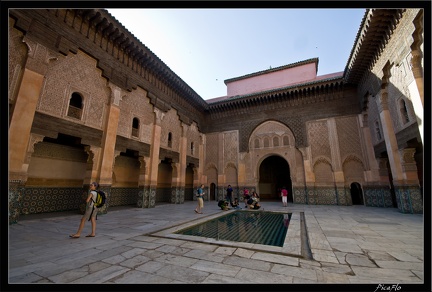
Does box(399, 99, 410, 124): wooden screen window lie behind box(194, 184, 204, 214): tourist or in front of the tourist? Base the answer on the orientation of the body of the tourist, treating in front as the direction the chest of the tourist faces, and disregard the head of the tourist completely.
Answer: in front

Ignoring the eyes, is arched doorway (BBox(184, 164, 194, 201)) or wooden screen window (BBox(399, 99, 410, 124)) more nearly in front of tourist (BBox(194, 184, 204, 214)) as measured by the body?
the wooden screen window

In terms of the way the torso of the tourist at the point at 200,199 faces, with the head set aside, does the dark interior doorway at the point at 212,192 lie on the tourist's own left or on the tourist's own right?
on the tourist's own left

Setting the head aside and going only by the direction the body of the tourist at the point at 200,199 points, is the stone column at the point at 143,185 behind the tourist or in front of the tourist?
behind

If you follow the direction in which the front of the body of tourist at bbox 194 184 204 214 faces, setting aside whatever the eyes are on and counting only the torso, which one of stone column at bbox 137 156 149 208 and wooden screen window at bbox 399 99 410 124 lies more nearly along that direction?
the wooden screen window
